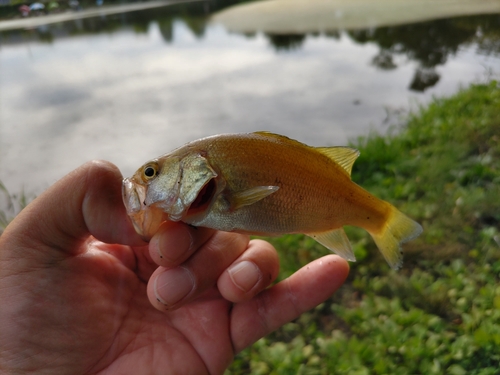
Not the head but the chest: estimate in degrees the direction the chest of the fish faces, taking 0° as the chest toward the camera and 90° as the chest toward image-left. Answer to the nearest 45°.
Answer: approximately 90°
